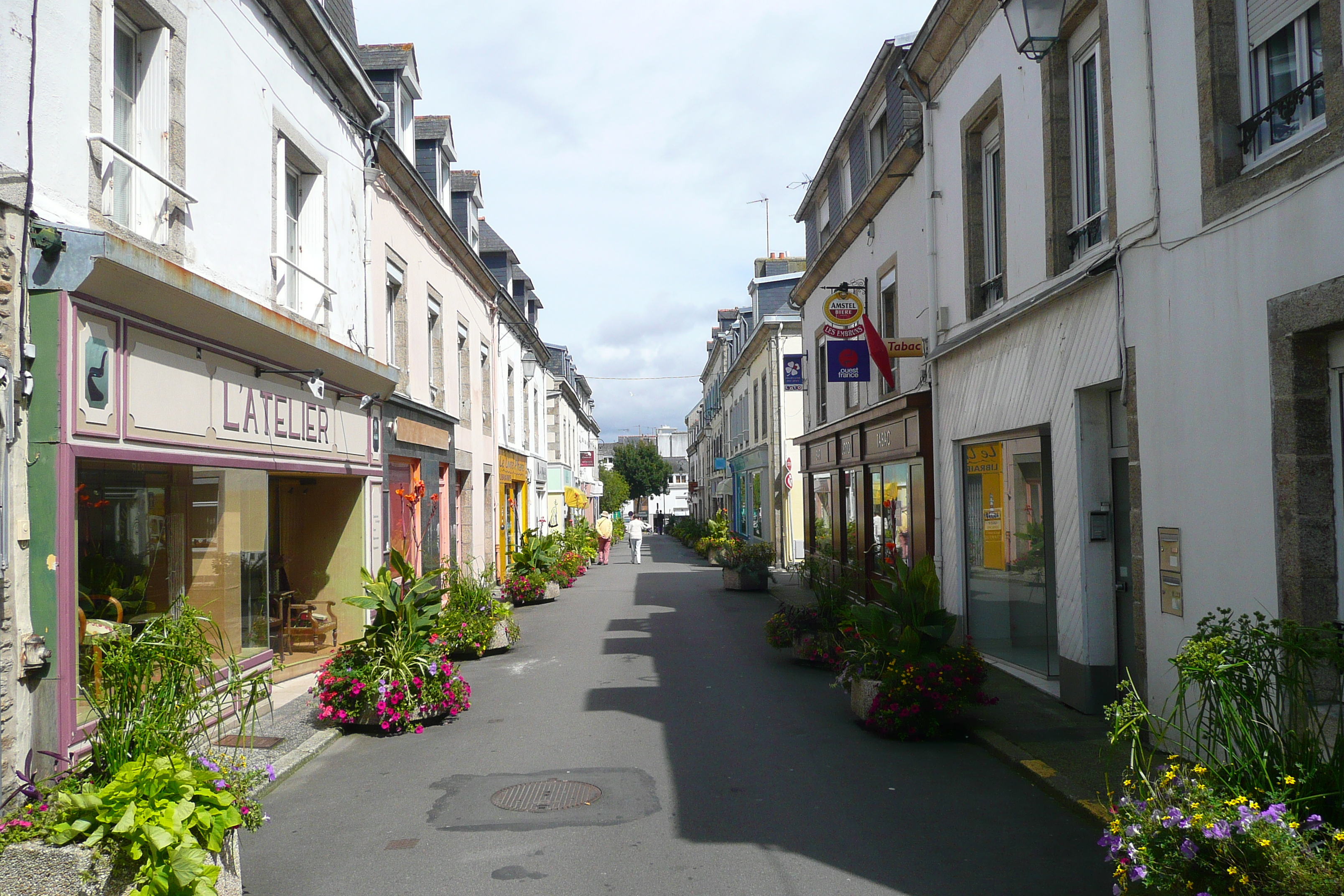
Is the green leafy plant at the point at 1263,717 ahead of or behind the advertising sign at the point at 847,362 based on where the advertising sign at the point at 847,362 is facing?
ahead

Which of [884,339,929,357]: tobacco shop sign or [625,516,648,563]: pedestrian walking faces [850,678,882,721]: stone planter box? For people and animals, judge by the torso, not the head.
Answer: the tobacco shop sign

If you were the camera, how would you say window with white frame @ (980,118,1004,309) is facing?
facing to the left of the viewer

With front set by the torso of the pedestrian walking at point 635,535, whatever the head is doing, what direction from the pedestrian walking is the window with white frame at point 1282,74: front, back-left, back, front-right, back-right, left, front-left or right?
back

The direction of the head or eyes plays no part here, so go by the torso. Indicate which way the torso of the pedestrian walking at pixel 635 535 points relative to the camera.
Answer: away from the camera

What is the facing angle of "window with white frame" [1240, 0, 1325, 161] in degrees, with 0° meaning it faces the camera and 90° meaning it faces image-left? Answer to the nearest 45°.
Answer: approximately 45°

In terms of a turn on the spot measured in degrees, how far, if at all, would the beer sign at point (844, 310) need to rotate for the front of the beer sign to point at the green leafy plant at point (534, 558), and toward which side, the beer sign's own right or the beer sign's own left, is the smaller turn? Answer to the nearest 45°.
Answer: approximately 135° to the beer sign's own right

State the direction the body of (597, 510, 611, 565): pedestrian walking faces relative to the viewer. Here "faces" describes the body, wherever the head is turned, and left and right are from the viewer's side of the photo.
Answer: facing away from the viewer

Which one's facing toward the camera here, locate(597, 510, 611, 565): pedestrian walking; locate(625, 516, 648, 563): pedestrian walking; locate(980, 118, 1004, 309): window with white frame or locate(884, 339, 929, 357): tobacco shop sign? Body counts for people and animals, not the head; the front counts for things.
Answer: the tobacco shop sign

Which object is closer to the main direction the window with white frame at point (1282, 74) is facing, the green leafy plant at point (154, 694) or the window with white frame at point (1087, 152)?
the green leafy plant

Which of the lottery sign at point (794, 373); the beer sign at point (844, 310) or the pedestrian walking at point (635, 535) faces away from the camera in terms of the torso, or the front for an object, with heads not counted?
the pedestrian walking
